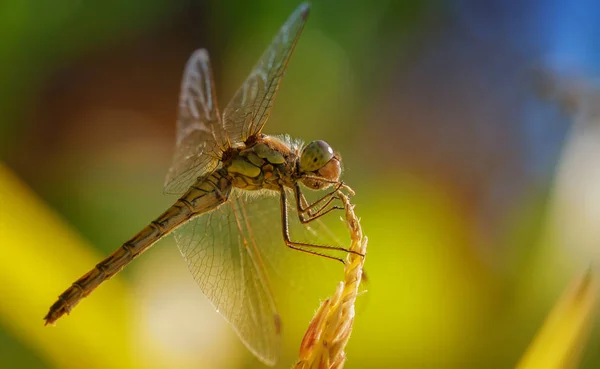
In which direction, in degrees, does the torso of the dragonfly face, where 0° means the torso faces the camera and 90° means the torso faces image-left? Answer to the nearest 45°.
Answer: approximately 270°
